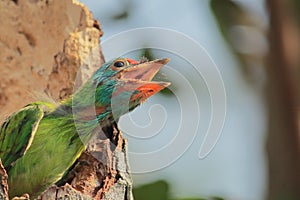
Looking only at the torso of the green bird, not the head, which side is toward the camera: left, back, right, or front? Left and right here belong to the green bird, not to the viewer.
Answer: right
